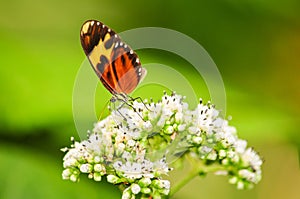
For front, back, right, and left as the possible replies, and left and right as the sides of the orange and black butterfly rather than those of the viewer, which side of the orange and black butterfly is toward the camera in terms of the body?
left
